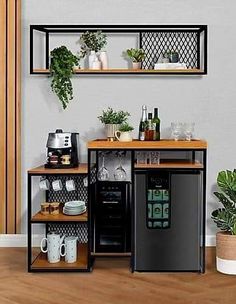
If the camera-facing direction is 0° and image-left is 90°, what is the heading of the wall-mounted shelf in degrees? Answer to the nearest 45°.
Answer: approximately 0°

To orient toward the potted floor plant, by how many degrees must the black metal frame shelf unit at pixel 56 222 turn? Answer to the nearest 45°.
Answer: approximately 90° to its left

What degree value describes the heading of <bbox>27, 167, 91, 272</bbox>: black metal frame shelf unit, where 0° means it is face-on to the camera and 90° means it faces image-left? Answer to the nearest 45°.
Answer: approximately 0°
